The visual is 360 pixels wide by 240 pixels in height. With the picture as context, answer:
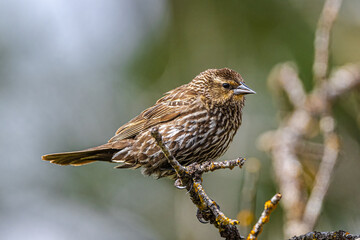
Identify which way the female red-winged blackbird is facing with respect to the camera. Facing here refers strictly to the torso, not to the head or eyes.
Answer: to the viewer's right

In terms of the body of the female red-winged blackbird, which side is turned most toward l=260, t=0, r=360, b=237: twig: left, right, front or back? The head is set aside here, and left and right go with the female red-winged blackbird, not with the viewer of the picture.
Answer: front

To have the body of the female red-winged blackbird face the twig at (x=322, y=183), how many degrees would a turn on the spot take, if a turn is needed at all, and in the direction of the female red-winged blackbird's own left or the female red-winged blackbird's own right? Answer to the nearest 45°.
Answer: approximately 90° to the female red-winged blackbird's own left

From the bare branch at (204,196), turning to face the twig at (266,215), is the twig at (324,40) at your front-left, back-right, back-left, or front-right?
front-left

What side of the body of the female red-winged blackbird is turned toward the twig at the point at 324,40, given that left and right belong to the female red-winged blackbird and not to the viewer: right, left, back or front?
left
